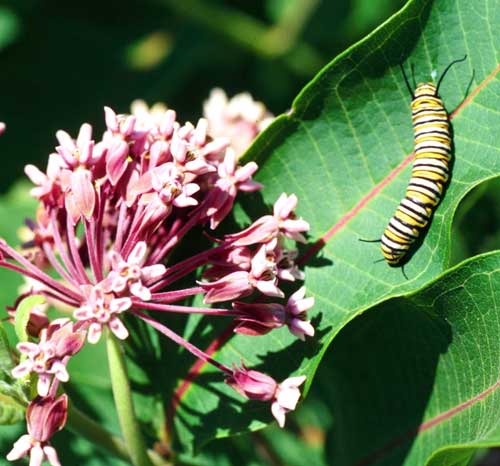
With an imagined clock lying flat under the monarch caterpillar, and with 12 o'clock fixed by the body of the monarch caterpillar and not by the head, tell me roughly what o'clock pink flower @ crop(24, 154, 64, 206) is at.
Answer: The pink flower is roughly at 9 o'clock from the monarch caterpillar.

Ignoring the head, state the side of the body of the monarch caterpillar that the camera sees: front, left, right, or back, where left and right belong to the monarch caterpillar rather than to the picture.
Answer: back

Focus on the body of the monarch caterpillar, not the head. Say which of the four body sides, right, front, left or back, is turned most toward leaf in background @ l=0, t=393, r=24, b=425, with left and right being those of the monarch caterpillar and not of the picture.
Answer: left

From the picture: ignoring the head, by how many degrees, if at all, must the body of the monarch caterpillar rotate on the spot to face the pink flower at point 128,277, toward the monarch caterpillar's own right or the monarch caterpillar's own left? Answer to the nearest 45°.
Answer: approximately 135° to the monarch caterpillar's own left

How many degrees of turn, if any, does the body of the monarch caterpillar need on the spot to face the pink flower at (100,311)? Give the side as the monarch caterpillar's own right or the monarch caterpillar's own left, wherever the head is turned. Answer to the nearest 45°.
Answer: approximately 90° to the monarch caterpillar's own left

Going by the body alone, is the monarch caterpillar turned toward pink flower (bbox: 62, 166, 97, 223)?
no

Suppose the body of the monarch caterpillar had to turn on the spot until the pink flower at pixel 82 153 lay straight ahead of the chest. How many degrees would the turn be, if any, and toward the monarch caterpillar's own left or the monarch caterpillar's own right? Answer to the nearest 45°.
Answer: approximately 90° to the monarch caterpillar's own left

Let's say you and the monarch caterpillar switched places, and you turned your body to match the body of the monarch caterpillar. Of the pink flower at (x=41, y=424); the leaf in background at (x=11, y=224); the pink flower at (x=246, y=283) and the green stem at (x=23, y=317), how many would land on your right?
0

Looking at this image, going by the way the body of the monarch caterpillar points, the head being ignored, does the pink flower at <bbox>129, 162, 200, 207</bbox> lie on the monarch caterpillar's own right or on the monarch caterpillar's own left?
on the monarch caterpillar's own left

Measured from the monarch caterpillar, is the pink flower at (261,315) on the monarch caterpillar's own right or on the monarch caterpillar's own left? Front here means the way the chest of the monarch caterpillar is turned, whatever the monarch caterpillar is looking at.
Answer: on the monarch caterpillar's own left

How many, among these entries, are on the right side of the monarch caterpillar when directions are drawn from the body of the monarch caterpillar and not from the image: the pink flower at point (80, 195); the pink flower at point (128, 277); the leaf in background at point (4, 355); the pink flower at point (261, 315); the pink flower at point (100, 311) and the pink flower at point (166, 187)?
0
